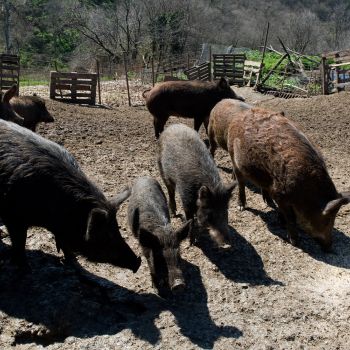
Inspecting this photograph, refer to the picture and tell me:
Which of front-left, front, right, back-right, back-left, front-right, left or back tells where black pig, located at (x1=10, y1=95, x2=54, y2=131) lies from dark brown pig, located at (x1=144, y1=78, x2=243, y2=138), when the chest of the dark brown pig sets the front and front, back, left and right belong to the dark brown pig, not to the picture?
back

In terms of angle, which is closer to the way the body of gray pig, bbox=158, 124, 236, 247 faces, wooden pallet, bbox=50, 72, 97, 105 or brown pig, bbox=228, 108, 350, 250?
the brown pig

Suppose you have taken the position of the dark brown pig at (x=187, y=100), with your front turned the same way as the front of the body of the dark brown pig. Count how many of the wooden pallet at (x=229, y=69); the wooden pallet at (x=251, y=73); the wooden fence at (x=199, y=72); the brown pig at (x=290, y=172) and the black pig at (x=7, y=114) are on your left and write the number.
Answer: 3

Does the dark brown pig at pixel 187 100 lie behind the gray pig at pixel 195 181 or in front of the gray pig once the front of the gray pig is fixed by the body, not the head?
behind

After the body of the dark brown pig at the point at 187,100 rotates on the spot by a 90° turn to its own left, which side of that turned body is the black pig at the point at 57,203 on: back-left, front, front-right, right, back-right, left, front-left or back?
back

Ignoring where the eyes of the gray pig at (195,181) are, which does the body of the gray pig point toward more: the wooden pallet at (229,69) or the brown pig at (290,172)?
the brown pig

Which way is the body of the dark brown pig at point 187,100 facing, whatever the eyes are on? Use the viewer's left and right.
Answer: facing to the right of the viewer

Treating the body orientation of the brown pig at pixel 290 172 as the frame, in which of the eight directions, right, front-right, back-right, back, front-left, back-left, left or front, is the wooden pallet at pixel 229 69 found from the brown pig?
back-left

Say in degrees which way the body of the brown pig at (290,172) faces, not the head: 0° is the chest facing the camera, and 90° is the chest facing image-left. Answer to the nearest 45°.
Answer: approximately 315°

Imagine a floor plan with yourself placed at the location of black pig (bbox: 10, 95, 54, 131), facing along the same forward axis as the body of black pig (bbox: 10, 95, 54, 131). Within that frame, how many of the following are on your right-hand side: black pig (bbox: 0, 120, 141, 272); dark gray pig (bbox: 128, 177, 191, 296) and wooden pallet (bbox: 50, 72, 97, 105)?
2
